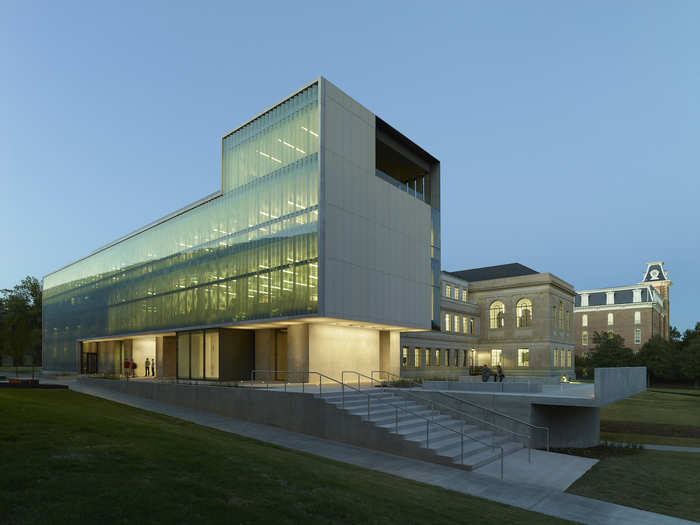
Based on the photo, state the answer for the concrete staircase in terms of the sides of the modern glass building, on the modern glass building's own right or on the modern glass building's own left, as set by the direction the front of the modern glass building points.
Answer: on the modern glass building's own left

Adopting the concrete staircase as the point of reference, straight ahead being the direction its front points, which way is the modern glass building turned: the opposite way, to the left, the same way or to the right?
to the right

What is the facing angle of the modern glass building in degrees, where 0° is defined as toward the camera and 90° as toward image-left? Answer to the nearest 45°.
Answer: approximately 45°

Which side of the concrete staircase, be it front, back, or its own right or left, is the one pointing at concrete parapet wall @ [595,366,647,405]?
left

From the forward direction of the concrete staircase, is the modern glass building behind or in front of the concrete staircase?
behind

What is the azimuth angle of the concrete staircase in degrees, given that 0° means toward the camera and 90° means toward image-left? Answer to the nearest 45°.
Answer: approximately 315°

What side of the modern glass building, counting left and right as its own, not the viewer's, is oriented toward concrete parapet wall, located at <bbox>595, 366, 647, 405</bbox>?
left
